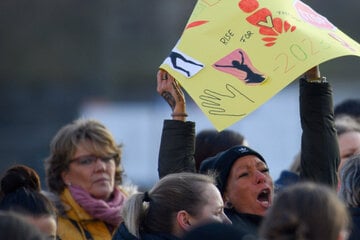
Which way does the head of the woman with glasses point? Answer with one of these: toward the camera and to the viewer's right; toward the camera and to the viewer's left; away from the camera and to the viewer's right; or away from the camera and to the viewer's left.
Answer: toward the camera and to the viewer's right

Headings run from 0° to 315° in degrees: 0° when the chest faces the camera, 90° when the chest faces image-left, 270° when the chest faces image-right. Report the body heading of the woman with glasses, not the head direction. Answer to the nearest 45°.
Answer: approximately 315°
